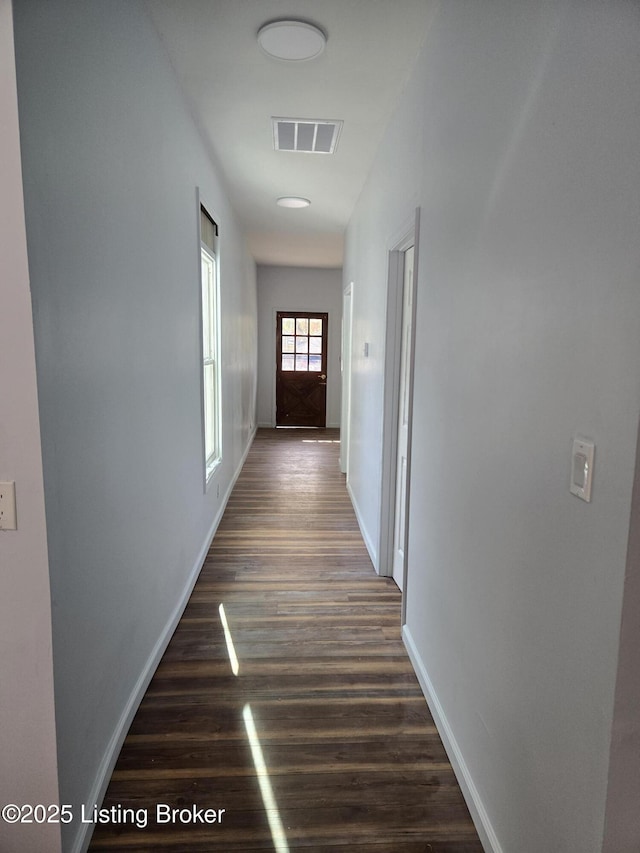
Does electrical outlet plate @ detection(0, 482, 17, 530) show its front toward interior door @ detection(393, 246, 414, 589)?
no

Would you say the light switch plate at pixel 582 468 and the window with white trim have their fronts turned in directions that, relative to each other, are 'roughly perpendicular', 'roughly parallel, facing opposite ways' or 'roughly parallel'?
roughly parallel, facing opposite ways

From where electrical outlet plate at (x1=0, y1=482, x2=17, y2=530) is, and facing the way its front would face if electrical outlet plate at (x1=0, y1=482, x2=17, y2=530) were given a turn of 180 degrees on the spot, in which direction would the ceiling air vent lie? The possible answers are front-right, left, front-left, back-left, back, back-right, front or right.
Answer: front-right

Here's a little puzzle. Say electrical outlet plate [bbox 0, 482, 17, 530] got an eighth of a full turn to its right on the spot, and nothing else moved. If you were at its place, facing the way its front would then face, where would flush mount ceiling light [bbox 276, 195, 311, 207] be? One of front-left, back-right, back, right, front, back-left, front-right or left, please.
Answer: back

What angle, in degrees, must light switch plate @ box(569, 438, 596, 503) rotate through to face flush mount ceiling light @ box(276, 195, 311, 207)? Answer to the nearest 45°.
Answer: approximately 90° to its right

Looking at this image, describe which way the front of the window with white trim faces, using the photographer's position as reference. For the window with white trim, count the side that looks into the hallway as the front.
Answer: facing to the right of the viewer

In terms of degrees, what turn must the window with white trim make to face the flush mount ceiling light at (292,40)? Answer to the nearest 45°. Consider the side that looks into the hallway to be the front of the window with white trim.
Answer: approximately 90° to its right

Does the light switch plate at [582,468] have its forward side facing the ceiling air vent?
no

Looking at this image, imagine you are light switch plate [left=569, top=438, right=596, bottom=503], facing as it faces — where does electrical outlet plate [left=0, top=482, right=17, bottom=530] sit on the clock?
electrical outlet plate [left=0, top=482, right=17, bottom=530] is roughly at 1 o'clock from light switch plate [left=569, top=438, right=596, bottom=503].

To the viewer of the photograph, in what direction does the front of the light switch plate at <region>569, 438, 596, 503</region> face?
facing the viewer and to the left of the viewer

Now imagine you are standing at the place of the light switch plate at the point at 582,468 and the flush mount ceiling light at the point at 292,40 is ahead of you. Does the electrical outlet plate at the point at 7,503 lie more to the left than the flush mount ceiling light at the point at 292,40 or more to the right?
left
